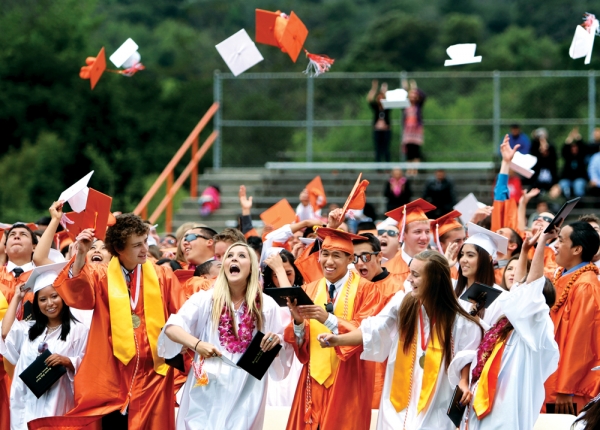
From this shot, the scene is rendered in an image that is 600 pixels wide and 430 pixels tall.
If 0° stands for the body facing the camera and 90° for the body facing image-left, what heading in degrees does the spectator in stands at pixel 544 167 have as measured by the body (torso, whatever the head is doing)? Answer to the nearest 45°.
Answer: approximately 0°

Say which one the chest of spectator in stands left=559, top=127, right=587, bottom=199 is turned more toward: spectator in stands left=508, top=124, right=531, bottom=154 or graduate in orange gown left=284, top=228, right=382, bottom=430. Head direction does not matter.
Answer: the graduate in orange gown

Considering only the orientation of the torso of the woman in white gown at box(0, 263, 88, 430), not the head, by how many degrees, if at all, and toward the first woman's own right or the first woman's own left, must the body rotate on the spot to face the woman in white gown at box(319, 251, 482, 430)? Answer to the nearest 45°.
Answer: approximately 45° to the first woman's own left

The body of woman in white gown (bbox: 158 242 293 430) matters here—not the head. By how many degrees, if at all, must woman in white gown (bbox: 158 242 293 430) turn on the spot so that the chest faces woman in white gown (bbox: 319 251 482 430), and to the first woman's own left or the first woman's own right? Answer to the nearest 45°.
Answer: approximately 90° to the first woman's own left

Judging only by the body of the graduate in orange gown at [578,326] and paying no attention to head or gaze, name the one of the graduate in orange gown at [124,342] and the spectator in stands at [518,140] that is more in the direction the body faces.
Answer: the graduate in orange gown

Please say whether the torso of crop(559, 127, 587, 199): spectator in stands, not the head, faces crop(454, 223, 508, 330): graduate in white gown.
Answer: yes
